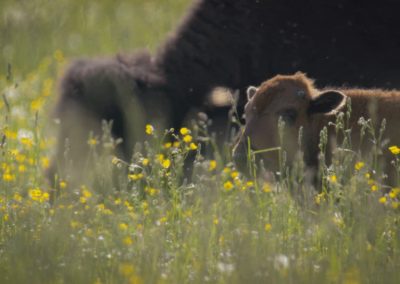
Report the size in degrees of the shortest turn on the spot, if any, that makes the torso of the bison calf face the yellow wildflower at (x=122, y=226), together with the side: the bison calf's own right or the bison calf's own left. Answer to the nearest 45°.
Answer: approximately 45° to the bison calf's own left

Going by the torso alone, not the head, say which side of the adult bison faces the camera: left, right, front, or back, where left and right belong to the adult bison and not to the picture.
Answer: left

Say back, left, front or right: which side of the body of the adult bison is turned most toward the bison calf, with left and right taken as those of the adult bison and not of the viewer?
left

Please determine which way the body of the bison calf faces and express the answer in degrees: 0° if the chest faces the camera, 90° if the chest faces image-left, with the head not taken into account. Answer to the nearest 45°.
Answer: approximately 90°

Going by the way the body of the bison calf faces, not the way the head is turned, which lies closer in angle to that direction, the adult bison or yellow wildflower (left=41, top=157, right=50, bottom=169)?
the yellow wildflower

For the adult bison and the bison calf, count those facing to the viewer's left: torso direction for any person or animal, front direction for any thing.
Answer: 2

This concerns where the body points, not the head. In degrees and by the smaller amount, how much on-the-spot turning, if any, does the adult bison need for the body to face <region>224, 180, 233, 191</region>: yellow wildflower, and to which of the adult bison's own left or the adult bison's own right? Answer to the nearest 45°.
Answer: approximately 90° to the adult bison's own left

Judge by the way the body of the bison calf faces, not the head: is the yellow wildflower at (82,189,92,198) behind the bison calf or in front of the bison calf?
in front

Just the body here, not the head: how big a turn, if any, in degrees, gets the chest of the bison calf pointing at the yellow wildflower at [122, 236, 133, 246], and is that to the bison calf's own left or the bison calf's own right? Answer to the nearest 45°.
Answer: approximately 45° to the bison calf's own left

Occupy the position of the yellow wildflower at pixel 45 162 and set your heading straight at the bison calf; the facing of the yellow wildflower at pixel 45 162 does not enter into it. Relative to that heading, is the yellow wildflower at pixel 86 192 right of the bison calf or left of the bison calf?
right

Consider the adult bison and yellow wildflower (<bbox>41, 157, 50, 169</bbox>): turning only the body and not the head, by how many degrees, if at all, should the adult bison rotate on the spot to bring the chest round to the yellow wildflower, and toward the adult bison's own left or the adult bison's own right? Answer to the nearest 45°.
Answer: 0° — it already faces it
